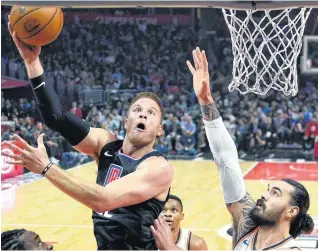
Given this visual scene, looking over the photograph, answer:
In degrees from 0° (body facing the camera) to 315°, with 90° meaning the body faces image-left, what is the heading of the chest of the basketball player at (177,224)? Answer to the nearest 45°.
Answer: approximately 45°
